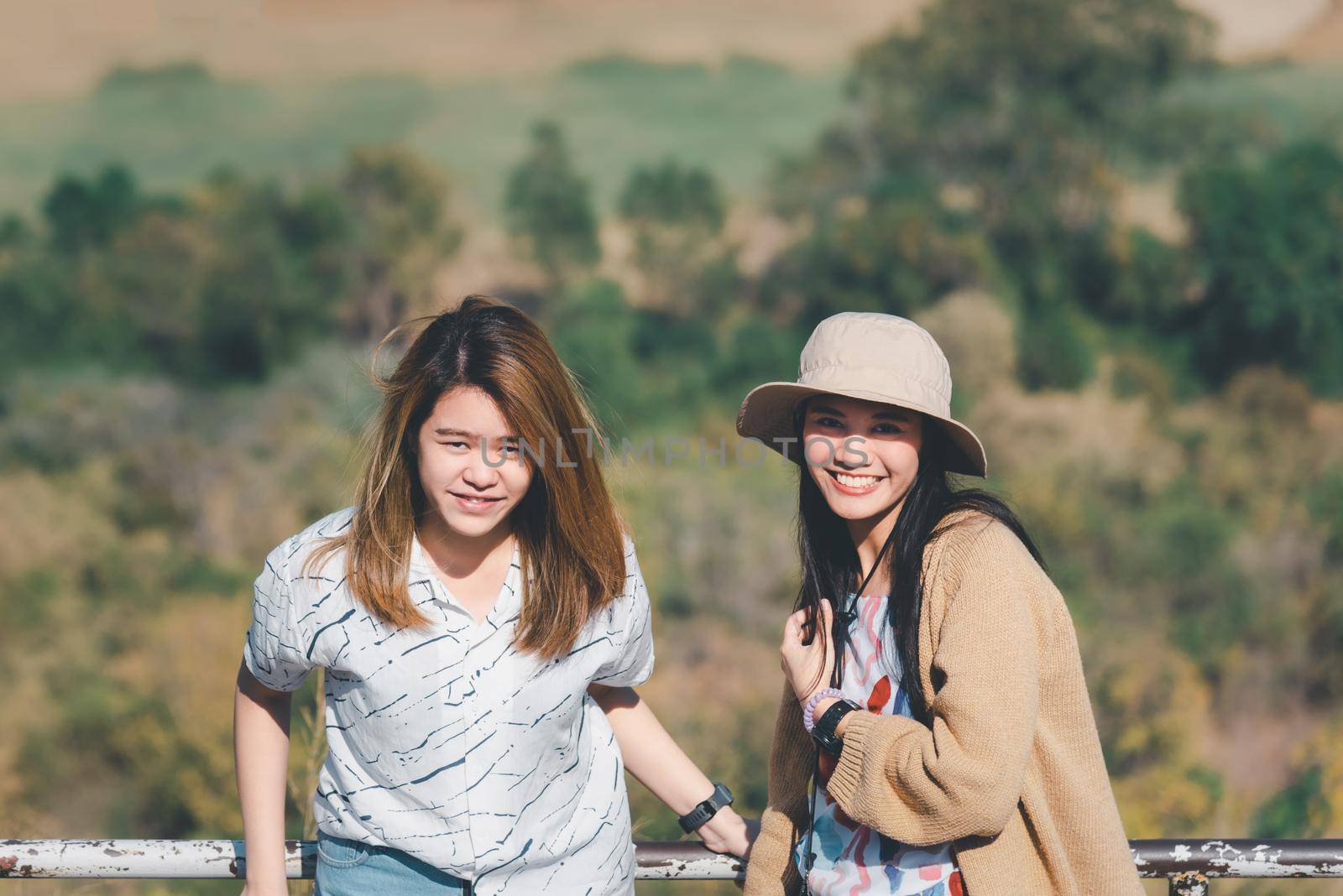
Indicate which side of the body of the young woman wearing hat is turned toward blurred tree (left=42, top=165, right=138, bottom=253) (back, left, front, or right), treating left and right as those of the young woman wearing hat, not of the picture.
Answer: right

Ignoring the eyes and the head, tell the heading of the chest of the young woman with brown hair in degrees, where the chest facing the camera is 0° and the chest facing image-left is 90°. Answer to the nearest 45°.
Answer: approximately 0°

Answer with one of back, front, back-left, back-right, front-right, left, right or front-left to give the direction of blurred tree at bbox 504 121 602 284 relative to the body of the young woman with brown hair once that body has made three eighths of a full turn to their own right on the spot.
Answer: front-right

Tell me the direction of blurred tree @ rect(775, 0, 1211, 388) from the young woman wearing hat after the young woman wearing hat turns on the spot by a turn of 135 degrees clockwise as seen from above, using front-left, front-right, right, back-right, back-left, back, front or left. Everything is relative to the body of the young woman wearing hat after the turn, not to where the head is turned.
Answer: front

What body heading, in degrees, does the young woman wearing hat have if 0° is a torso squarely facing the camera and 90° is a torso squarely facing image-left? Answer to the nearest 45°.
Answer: approximately 45°

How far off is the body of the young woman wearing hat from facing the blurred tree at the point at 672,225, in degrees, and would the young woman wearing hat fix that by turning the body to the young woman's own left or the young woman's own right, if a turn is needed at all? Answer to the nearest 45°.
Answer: approximately 135° to the young woman's own right

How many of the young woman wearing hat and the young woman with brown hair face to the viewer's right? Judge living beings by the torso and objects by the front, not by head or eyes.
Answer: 0

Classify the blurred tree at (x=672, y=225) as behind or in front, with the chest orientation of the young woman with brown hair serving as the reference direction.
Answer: behind

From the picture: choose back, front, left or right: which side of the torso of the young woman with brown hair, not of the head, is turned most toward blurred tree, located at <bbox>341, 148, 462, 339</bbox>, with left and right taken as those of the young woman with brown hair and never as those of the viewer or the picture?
back
